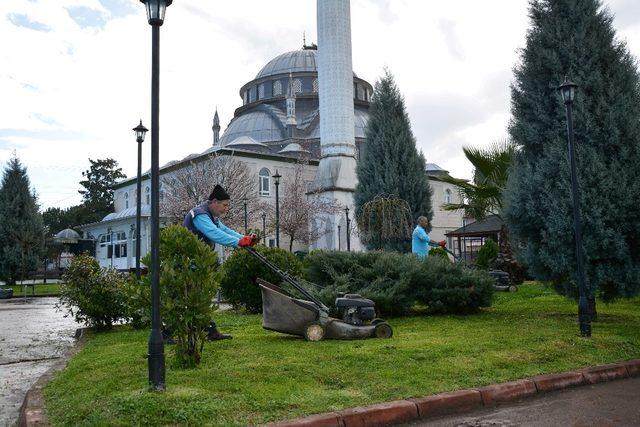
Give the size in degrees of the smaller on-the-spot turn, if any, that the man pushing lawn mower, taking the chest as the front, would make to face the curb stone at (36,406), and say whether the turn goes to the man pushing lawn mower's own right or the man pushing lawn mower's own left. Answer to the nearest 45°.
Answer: approximately 135° to the man pushing lawn mower's own right

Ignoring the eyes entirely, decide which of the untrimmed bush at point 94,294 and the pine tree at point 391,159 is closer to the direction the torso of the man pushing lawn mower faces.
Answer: the pine tree

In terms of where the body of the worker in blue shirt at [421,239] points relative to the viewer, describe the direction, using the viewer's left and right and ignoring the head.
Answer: facing to the right of the viewer

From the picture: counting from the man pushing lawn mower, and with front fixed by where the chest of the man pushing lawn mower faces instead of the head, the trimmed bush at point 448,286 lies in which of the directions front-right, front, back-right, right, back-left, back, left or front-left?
front-left

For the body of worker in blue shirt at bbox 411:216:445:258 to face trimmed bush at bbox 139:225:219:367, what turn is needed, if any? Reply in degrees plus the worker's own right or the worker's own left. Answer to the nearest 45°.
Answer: approximately 90° to the worker's own right

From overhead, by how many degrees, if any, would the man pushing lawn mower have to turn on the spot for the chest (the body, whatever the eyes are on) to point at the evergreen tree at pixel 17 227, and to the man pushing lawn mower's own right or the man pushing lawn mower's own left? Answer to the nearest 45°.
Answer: approximately 90° to the man pushing lawn mower's own left

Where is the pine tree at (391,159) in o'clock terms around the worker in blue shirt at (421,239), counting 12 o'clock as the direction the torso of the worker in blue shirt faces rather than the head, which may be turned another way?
The pine tree is roughly at 9 o'clock from the worker in blue shirt.

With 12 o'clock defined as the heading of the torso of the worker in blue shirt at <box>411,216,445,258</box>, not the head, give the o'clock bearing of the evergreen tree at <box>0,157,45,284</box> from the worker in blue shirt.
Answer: The evergreen tree is roughly at 7 o'clock from the worker in blue shirt.

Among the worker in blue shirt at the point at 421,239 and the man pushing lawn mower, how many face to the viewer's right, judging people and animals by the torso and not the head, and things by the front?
2

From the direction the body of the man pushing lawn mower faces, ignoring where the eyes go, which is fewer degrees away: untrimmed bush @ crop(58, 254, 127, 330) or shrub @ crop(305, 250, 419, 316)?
the shrub

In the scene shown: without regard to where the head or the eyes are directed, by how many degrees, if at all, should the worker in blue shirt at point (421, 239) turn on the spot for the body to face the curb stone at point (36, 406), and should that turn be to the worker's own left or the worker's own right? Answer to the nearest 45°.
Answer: approximately 90° to the worker's own right

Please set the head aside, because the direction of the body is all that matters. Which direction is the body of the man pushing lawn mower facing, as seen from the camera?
to the viewer's right
